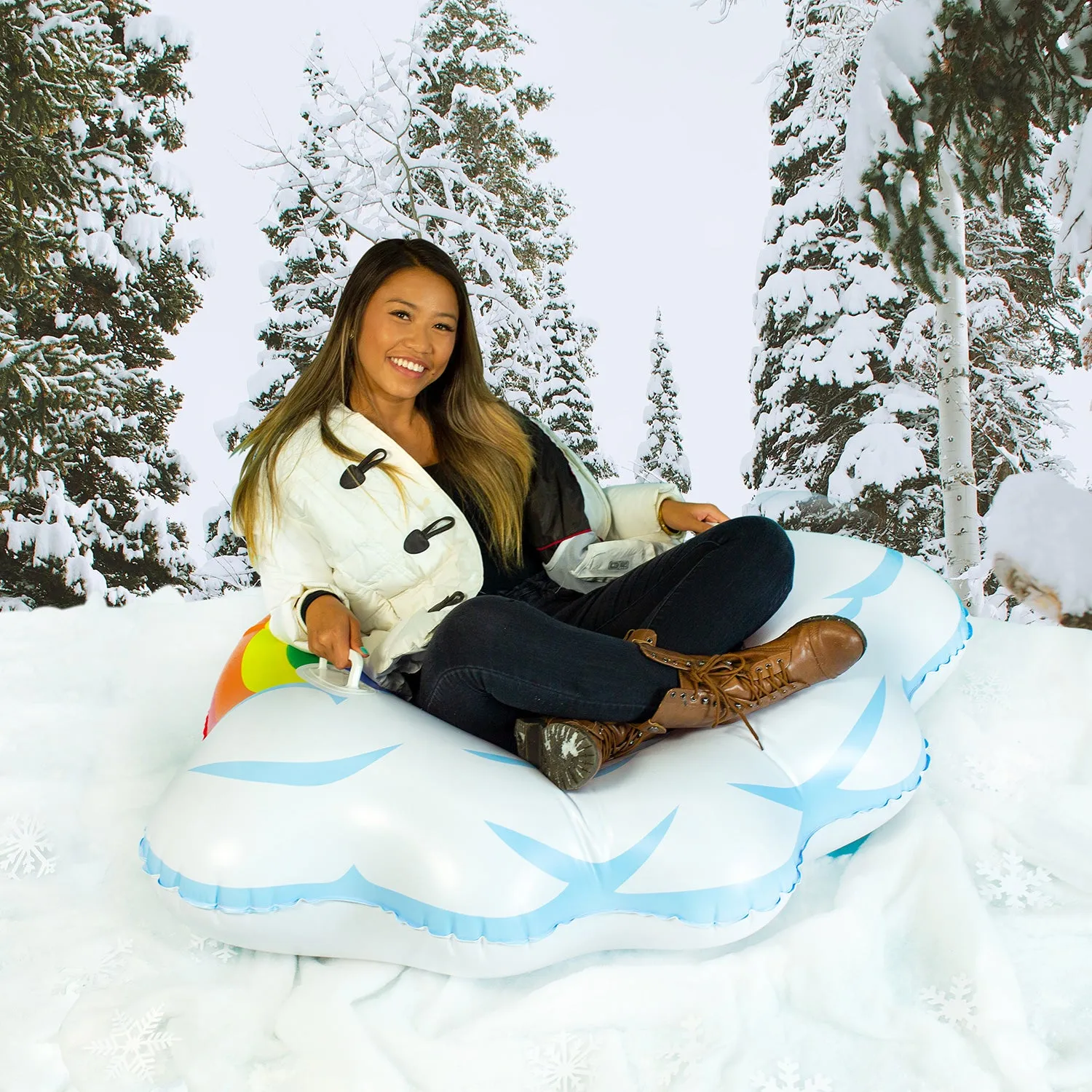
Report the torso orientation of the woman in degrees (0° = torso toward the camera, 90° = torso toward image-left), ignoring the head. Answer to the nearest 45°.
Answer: approximately 315°

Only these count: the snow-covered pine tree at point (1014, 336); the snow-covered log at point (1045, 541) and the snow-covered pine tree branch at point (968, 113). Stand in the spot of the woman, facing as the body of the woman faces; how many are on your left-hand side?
3

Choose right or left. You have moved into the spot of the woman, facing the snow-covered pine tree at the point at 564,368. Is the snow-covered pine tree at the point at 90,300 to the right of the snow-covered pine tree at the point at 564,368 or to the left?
left

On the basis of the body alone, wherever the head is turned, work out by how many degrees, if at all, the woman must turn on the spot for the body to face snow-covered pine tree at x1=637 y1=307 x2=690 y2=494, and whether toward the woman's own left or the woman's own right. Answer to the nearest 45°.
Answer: approximately 135° to the woman's own left

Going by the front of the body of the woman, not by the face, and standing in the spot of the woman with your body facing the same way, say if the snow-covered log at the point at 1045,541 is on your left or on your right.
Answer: on your left

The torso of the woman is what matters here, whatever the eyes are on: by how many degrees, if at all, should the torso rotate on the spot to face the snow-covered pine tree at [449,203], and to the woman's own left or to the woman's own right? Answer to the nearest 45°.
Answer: approximately 135° to the woman's own left

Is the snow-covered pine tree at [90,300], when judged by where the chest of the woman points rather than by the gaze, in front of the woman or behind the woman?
behind
